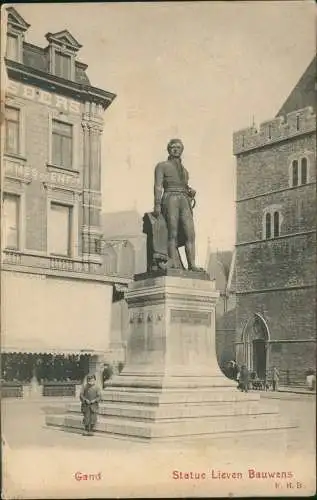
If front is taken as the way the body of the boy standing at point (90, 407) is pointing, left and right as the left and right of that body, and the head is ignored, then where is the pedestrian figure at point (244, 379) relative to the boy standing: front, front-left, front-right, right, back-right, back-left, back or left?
back-left

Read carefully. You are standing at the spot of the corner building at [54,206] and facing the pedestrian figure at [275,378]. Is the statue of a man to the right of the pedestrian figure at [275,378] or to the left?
right

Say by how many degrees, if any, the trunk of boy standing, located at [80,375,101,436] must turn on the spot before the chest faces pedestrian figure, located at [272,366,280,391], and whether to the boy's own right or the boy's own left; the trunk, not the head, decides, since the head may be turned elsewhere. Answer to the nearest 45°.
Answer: approximately 135° to the boy's own left

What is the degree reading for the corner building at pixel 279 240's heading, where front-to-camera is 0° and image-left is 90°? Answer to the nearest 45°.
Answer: approximately 45°

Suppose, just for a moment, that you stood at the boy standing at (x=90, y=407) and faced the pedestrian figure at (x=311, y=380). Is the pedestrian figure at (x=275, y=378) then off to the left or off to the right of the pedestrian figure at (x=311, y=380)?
left

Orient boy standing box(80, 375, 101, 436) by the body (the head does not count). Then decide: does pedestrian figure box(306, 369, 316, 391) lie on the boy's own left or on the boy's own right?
on the boy's own left

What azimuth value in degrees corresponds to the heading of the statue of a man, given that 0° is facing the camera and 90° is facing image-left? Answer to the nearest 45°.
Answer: approximately 315°
